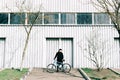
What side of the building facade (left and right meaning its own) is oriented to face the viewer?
front

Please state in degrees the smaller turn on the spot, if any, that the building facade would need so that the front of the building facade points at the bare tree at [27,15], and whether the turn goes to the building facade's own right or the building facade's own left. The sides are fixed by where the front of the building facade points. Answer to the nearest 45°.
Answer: approximately 90° to the building facade's own right

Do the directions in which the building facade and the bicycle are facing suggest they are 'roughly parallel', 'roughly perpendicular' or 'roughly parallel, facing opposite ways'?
roughly perpendicular
